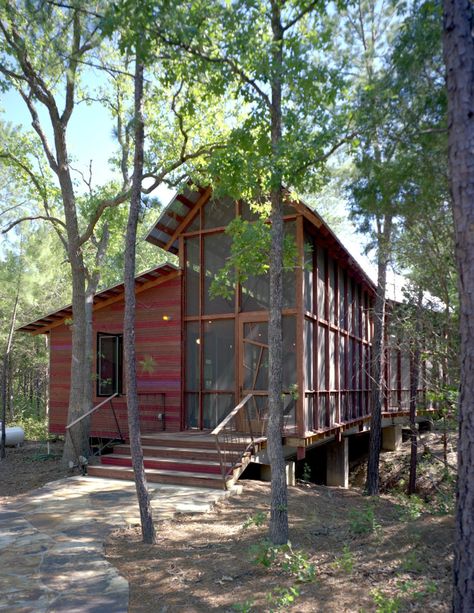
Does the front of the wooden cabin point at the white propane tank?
no
